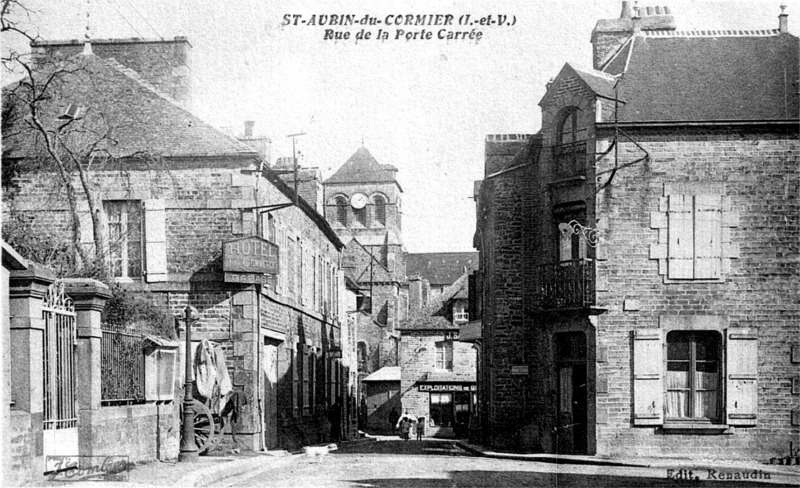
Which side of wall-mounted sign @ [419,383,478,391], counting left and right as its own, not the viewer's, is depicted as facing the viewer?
front

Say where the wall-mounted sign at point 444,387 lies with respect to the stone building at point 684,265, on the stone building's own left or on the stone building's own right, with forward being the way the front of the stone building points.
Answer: on the stone building's own right

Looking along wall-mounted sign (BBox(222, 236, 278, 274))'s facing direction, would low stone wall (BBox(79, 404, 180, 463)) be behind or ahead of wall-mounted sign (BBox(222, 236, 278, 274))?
ahead

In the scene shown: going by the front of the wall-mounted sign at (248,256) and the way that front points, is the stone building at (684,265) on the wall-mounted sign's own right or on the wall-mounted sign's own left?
on the wall-mounted sign's own left

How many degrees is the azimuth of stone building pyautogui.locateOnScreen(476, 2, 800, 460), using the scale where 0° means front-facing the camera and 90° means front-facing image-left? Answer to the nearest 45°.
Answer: approximately 45°
